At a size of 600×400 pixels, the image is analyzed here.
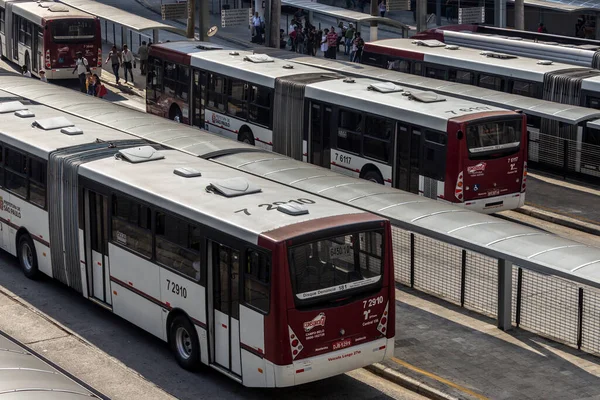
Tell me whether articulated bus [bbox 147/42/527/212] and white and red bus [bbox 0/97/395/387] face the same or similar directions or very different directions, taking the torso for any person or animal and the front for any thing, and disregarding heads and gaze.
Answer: same or similar directions

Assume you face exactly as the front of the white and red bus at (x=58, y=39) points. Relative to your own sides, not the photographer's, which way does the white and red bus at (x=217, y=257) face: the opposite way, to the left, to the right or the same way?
the same way

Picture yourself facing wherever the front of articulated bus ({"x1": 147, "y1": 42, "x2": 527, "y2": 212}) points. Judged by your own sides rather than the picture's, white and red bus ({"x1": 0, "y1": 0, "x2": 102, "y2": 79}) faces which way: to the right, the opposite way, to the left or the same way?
the same way

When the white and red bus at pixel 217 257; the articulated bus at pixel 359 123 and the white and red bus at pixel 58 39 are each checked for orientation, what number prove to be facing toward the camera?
0
